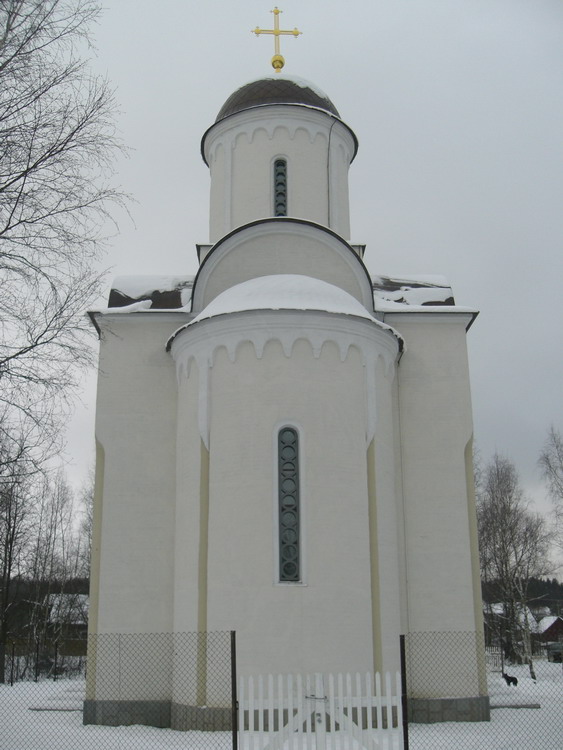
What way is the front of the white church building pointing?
away from the camera
